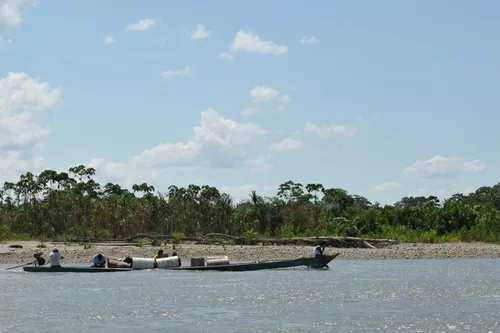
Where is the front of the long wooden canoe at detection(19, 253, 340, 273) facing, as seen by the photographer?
facing to the right of the viewer

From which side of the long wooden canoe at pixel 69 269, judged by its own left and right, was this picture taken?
right
